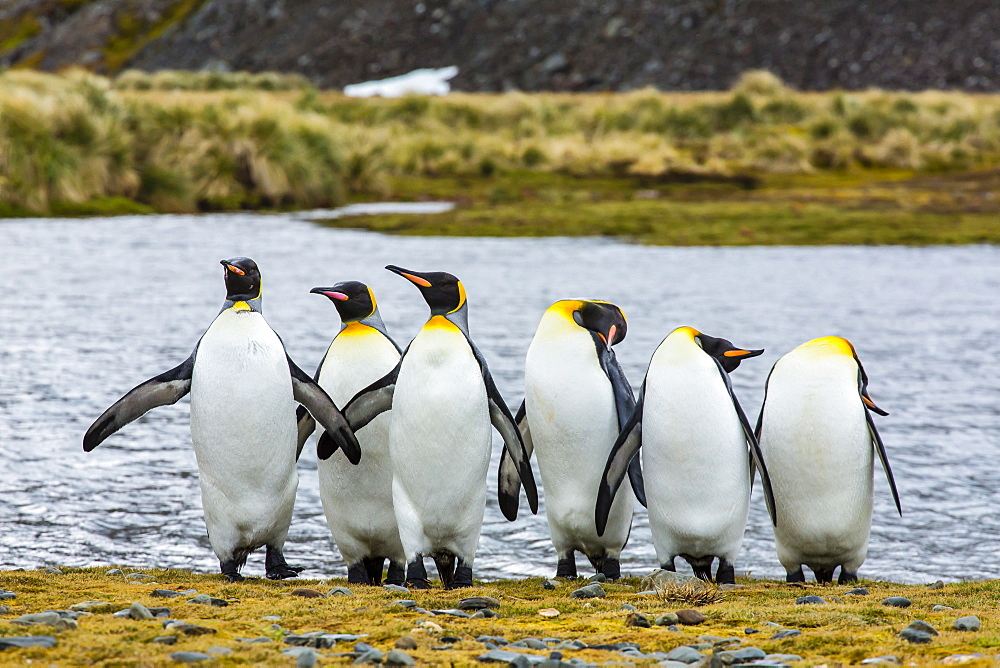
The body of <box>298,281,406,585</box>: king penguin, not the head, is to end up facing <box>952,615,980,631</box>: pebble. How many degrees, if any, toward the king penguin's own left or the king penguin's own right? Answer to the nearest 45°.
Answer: approximately 45° to the king penguin's own left

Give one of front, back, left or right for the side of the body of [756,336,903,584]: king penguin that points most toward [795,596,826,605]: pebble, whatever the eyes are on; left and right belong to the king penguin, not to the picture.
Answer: front

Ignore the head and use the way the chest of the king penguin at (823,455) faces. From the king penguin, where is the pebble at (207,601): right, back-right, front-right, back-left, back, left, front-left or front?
front-right

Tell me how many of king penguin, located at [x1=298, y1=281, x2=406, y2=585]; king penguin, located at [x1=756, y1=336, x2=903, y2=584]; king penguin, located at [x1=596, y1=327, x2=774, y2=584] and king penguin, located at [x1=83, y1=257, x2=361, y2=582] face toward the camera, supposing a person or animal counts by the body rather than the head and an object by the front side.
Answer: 4

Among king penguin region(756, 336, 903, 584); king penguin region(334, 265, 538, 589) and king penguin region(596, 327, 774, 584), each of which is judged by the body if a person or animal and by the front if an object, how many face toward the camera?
3

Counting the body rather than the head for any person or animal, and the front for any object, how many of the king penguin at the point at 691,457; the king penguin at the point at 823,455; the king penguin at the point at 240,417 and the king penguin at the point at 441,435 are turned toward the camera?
4

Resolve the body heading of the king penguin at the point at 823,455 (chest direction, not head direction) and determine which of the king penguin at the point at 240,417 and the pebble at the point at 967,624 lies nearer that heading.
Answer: the pebble

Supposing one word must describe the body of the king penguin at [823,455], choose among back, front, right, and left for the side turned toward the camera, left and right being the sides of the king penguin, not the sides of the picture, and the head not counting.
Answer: front

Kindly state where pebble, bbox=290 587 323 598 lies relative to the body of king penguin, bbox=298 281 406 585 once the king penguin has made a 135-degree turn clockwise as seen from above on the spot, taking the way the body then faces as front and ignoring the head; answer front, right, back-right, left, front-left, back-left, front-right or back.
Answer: back-left

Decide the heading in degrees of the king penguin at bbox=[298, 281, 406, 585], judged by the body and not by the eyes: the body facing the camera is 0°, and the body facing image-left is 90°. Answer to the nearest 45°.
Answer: approximately 0°

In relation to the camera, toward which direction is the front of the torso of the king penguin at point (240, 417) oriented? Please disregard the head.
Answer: toward the camera
